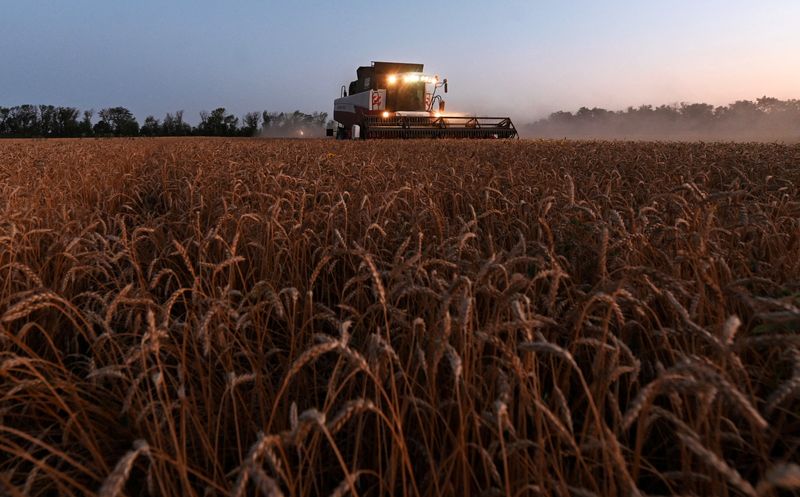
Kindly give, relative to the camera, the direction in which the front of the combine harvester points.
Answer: facing the viewer and to the right of the viewer
